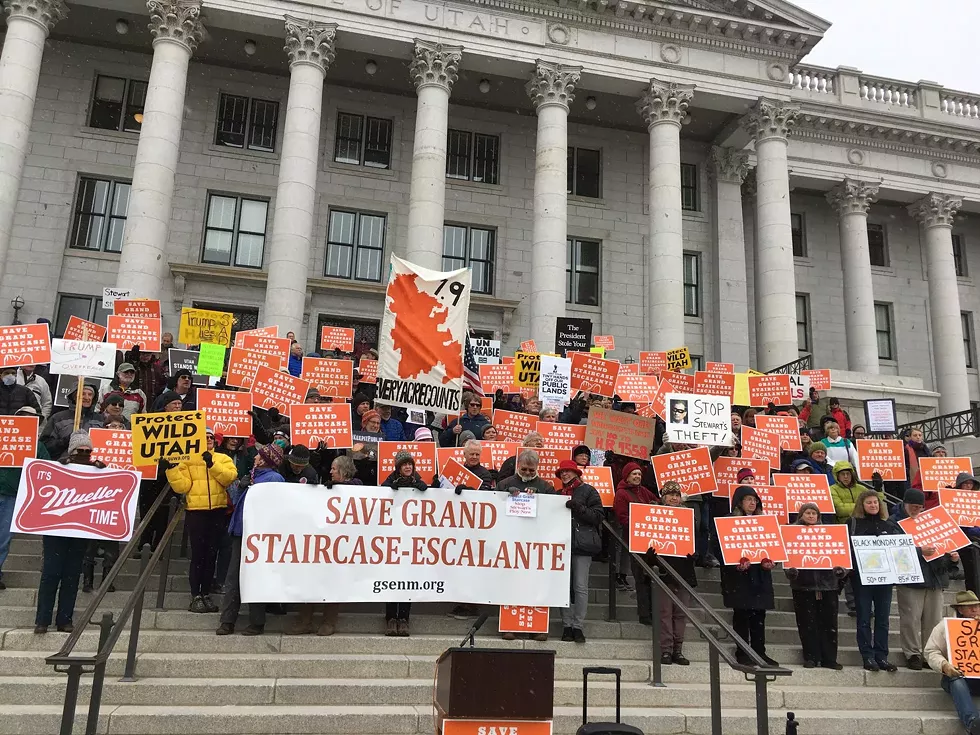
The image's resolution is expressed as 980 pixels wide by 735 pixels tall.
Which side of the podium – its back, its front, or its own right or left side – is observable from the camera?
front

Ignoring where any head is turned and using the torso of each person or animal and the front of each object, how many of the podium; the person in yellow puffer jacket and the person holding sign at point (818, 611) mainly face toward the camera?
3

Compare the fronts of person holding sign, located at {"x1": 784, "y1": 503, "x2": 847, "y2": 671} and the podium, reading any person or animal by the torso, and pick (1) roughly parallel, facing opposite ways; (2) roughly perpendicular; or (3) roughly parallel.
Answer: roughly parallel

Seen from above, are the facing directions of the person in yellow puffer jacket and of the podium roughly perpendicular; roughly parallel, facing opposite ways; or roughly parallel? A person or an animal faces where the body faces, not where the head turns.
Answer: roughly parallel

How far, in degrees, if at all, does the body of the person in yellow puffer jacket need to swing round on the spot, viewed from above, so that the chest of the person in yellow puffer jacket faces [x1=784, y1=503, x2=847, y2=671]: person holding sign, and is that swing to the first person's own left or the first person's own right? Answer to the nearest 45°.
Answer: approximately 90° to the first person's own left

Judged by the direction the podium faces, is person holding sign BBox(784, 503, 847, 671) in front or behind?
behind

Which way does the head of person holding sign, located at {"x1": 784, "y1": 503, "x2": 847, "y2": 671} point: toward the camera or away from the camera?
toward the camera

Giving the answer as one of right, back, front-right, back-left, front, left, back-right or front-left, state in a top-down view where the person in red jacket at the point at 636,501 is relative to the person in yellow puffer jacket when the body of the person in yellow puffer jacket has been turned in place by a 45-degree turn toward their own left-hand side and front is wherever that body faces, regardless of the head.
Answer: front-left

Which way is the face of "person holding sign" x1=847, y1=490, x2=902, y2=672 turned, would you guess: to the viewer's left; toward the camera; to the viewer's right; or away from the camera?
toward the camera

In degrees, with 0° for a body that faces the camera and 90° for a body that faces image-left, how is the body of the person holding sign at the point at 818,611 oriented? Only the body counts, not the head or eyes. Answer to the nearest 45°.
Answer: approximately 0°

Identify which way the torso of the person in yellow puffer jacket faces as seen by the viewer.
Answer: toward the camera

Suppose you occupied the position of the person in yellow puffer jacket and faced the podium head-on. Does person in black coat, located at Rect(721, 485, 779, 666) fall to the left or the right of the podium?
left
